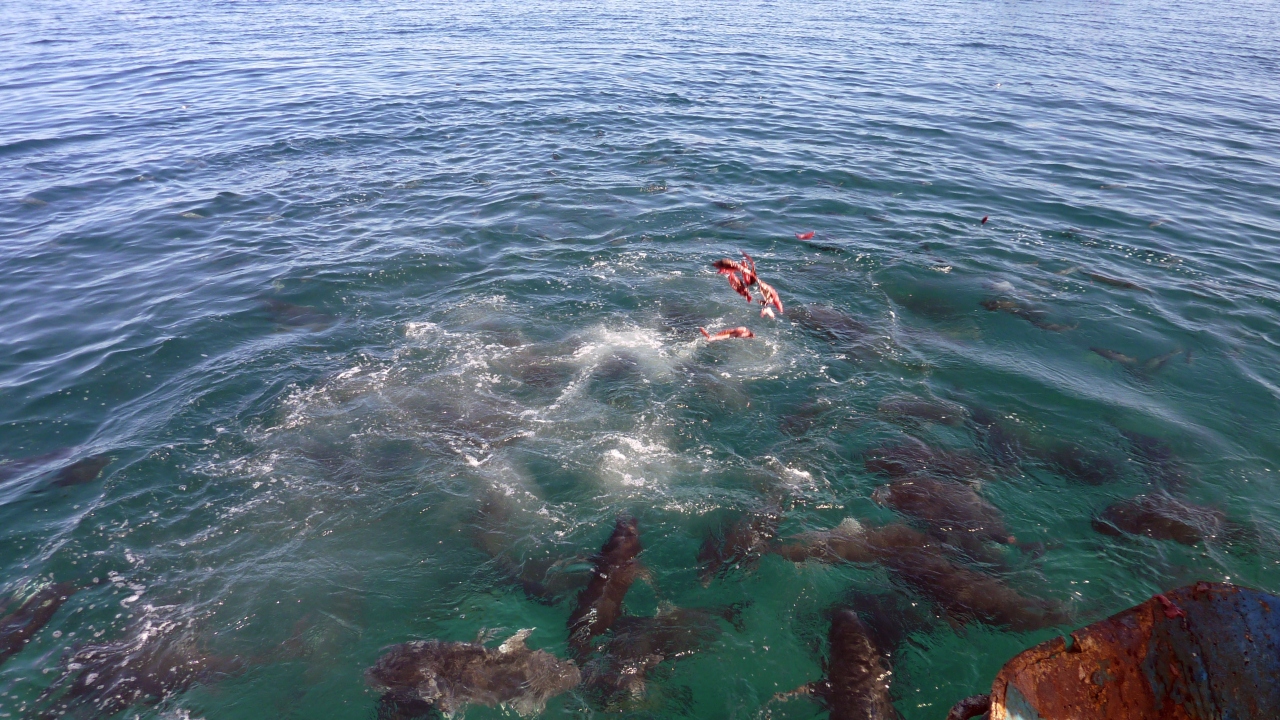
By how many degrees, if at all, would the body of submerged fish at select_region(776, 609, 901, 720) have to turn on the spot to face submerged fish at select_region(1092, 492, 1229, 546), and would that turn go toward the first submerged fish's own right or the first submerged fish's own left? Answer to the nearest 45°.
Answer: approximately 45° to the first submerged fish's own right

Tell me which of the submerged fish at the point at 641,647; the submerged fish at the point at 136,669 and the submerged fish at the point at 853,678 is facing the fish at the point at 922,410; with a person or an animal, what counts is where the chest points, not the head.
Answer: the submerged fish at the point at 853,678

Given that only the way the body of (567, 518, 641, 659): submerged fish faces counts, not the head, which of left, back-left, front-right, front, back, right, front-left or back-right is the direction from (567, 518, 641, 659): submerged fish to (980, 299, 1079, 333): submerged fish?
front-right

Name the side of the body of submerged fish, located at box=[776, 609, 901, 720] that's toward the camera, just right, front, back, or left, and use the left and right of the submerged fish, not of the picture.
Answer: back

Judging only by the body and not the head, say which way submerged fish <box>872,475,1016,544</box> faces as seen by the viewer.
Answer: to the viewer's left

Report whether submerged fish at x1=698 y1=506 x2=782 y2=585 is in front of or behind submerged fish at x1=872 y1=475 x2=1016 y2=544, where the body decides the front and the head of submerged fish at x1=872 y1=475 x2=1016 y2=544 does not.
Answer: in front

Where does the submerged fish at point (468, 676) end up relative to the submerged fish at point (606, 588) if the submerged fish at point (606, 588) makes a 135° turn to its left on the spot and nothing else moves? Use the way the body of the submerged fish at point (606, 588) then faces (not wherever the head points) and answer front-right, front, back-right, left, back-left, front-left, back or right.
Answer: front

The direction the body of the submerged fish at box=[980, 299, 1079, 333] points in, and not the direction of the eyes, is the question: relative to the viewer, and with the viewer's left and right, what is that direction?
facing to the left of the viewer
